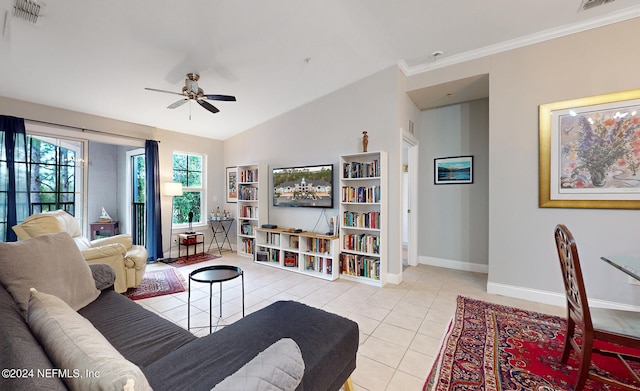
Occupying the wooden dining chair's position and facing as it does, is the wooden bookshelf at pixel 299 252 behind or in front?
behind

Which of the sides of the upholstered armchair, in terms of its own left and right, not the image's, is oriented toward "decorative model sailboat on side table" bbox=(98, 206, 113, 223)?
left

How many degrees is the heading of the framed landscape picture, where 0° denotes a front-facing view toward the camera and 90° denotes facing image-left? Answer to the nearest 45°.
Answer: approximately 45°

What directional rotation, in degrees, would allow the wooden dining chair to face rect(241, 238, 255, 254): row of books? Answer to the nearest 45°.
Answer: approximately 180°

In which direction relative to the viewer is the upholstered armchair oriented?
to the viewer's right

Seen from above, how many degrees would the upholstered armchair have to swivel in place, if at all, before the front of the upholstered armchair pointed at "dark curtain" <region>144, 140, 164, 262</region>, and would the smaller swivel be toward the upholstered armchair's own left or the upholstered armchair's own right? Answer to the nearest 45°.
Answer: approximately 45° to the upholstered armchair's own left

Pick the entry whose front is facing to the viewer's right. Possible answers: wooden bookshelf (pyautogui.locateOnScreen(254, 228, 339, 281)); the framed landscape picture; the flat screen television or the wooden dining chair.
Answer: the wooden dining chair

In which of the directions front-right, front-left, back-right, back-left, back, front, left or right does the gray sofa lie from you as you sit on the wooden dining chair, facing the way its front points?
back-right

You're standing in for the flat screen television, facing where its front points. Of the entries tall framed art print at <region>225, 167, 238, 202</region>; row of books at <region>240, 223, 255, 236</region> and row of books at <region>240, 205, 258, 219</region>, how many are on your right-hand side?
3

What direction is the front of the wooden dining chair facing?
to the viewer's right

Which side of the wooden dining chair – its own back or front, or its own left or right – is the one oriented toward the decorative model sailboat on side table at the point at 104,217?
back

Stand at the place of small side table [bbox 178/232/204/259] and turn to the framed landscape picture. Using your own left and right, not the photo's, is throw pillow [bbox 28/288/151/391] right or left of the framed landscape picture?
right
